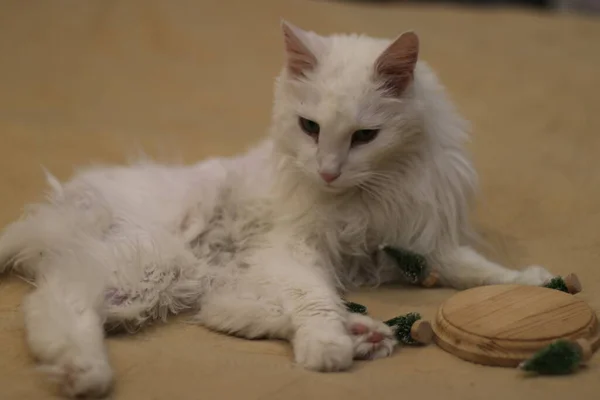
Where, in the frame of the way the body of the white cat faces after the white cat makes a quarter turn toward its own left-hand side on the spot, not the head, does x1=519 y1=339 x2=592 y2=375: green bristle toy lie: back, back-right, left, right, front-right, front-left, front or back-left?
back-right

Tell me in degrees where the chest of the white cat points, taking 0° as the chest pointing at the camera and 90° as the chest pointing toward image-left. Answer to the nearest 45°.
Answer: approximately 270°

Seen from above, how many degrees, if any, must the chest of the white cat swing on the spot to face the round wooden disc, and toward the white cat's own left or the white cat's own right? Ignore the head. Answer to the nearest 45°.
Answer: approximately 45° to the white cat's own right

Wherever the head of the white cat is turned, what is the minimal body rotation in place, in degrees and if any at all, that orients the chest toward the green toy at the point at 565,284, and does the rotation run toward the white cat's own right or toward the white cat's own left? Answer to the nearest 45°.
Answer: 0° — it already faces it
